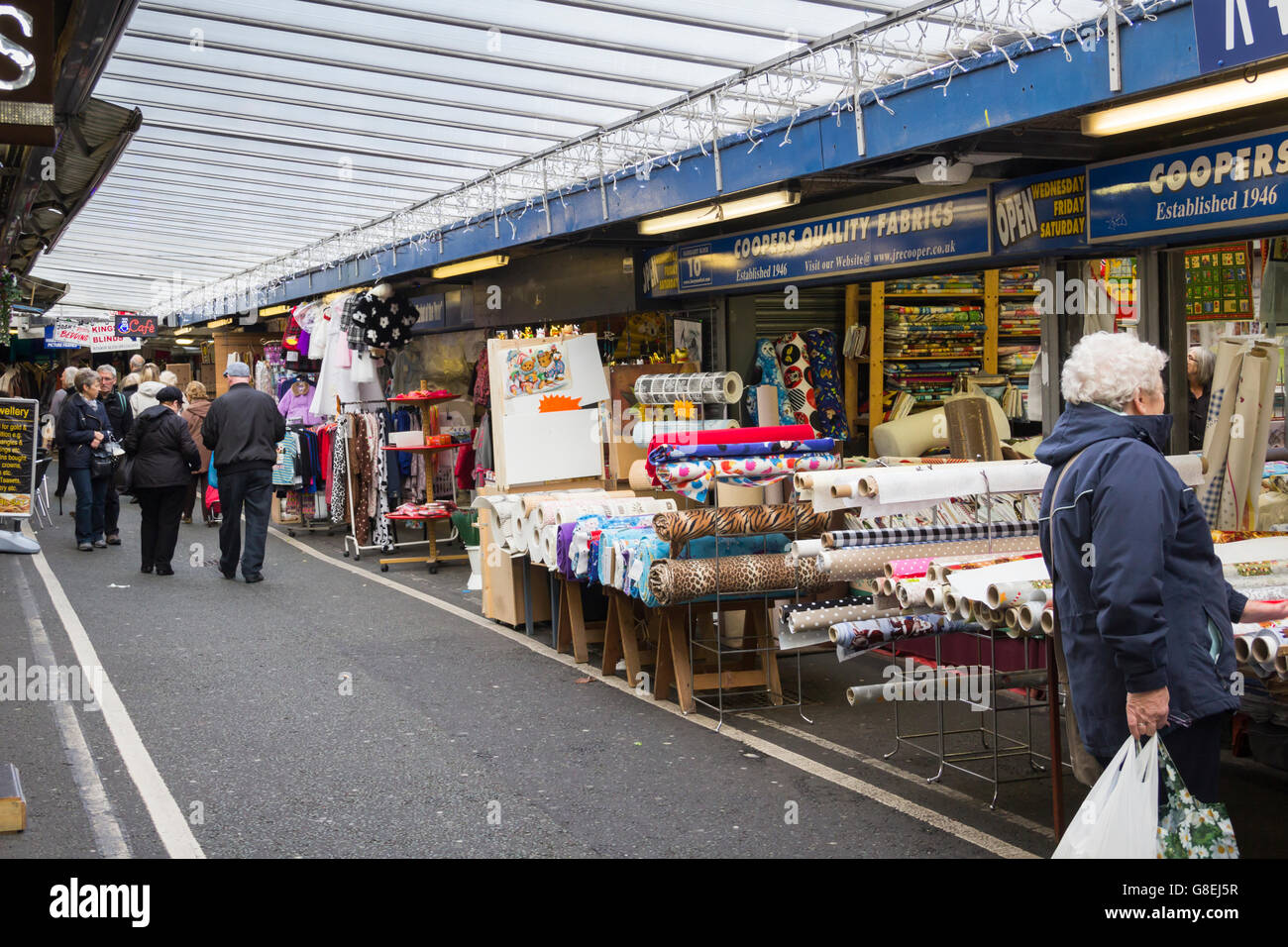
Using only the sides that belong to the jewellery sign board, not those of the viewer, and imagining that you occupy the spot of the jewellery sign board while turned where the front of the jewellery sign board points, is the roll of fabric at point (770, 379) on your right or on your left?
on your left

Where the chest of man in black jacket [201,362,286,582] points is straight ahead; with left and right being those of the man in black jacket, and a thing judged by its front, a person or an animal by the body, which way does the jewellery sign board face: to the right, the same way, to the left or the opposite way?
the opposite way

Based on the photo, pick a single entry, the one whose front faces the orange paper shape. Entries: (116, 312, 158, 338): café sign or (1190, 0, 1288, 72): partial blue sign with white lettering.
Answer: (116, 312, 158, 338): café sign

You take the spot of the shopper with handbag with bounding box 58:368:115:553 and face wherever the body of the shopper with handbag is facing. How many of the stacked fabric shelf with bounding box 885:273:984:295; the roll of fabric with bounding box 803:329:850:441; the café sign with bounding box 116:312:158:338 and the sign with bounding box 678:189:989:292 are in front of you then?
3

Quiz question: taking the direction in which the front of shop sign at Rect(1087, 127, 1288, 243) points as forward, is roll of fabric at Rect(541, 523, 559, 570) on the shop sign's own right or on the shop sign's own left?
on the shop sign's own right

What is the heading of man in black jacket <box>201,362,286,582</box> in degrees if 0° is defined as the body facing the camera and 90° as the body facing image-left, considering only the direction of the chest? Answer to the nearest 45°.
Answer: approximately 180°

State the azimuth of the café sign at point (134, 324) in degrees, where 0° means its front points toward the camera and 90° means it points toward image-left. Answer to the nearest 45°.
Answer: approximately 0°

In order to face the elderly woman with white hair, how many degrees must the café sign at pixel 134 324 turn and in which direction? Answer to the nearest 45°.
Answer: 0° — it already faces them

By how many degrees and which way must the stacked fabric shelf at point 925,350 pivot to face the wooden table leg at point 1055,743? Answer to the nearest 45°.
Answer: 0° — it already faces it

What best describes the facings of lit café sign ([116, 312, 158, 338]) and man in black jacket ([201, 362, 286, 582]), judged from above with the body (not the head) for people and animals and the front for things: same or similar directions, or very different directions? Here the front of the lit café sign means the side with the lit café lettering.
very different directions
